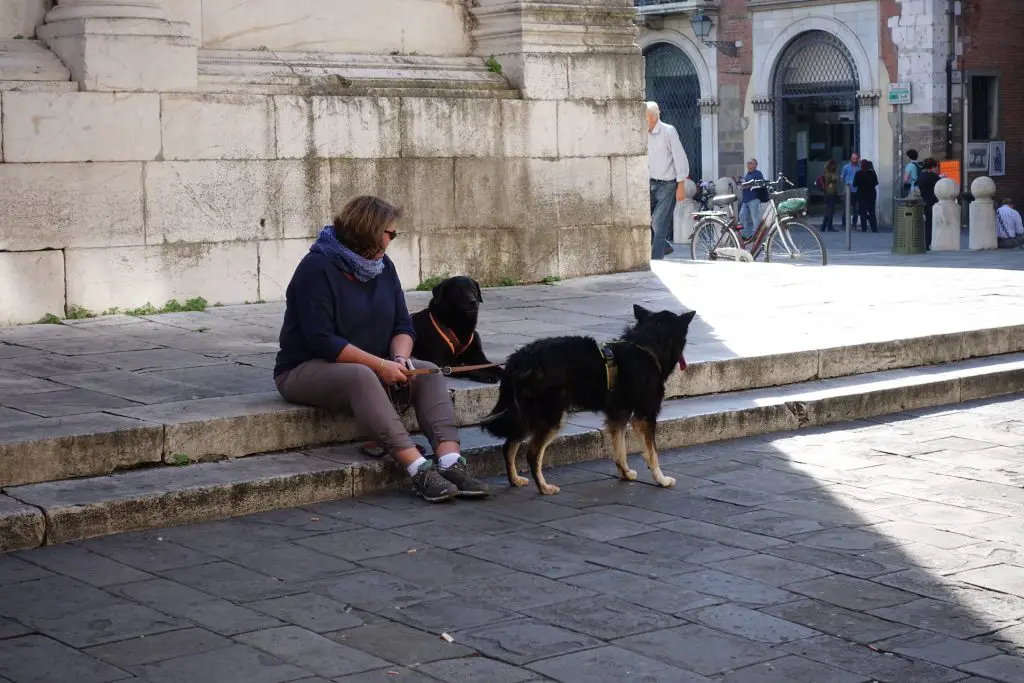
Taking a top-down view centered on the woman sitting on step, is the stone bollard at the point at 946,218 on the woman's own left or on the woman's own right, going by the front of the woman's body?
on the woman's own left

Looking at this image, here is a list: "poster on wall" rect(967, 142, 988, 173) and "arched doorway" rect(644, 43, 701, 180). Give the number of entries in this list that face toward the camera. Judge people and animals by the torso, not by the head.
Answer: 2

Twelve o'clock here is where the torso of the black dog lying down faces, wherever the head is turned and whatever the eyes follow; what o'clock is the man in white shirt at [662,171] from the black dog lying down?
The man in white shirt is roughly at 8 o'clock from the black dog lying down.

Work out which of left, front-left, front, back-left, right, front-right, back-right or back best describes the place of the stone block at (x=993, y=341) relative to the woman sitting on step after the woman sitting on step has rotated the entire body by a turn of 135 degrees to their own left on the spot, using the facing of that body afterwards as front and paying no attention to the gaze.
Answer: front-right

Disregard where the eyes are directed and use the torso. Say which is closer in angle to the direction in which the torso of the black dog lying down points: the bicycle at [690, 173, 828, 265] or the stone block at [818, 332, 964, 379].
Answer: the stone block

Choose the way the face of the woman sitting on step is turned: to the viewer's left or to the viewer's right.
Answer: to the viewer's right

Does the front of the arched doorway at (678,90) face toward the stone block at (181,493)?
yes

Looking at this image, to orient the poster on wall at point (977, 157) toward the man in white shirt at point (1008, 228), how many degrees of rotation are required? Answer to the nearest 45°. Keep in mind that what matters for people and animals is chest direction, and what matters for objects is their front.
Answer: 0° — it already faces them

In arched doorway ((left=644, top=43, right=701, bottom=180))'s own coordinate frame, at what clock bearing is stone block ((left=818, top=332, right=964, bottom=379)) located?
The stone block is roughly at 12 o'clock from the arched doorway.

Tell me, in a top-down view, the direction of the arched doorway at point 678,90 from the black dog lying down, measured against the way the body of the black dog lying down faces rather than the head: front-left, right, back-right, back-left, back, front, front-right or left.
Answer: back-left
